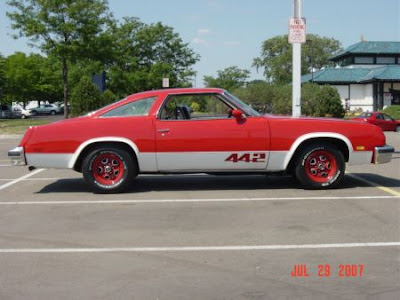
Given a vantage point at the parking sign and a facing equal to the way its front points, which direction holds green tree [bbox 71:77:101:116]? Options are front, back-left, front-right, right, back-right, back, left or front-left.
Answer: back-right

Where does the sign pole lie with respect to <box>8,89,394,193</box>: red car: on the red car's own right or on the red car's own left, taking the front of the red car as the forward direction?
on the red car's own left

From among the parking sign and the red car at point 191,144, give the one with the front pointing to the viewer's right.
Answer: the red car

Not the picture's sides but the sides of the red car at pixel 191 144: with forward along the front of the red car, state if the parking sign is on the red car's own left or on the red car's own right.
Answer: on the red car's own left

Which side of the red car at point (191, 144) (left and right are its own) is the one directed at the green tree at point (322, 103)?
left

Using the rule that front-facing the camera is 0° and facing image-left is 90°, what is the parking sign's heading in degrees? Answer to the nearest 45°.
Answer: approximately 0°

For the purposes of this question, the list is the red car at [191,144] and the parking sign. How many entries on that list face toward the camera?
1

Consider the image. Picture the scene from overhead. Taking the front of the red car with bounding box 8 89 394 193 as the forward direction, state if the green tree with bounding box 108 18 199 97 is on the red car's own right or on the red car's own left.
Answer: on the red car's own left

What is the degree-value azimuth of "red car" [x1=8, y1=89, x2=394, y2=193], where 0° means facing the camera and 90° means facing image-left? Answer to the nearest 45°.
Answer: approximately 270°

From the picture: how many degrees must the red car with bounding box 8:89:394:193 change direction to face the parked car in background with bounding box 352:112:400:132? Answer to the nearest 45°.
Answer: approximately 45° to its left

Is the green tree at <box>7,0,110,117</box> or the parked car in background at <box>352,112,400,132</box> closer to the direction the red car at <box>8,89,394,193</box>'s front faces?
the parked car in background

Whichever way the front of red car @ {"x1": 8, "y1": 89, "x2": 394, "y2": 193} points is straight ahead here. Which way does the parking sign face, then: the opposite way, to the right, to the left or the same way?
to the right
